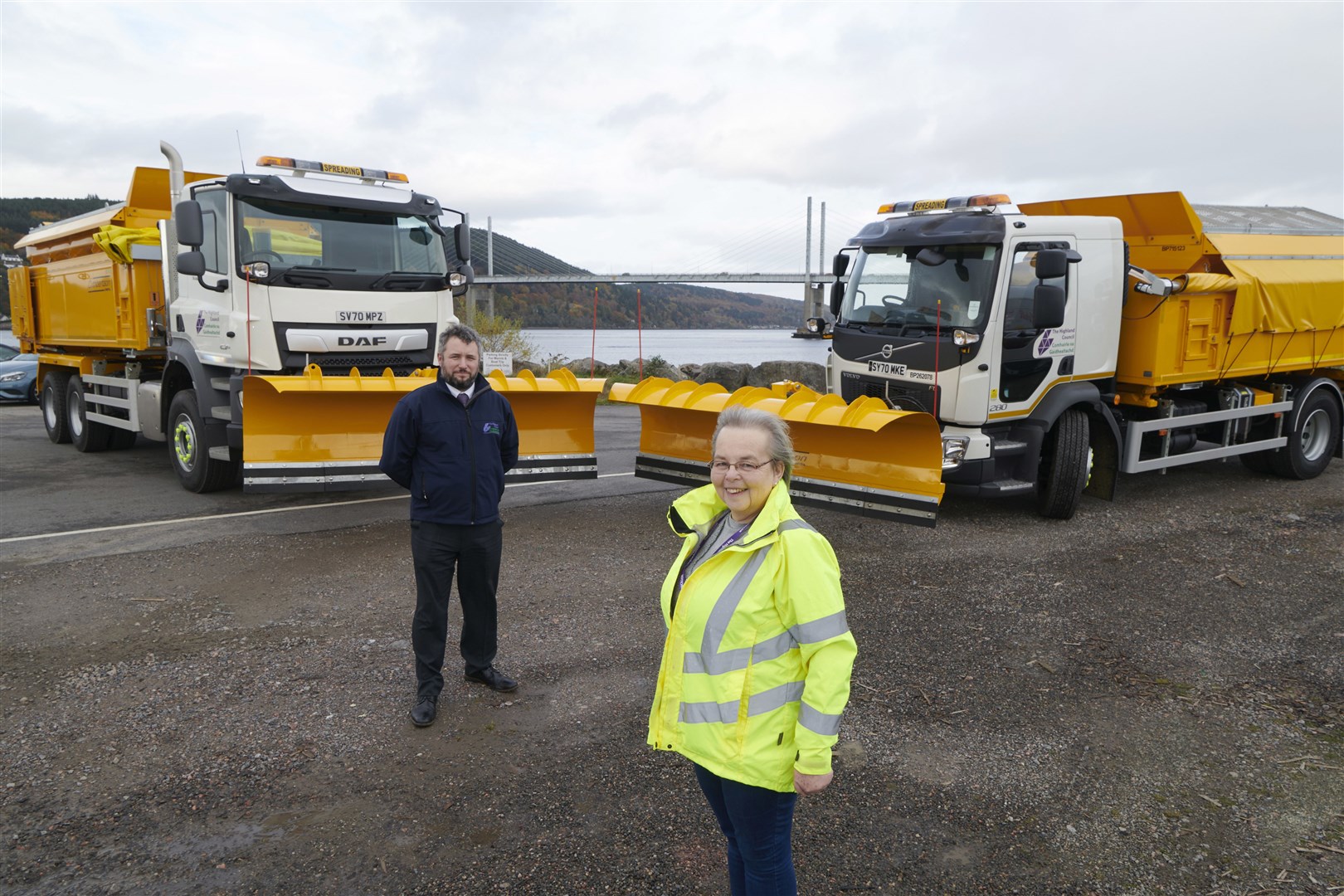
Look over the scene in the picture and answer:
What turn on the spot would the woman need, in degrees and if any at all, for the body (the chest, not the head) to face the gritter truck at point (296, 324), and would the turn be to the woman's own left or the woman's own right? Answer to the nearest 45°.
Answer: approximately 90° to the woman's own right

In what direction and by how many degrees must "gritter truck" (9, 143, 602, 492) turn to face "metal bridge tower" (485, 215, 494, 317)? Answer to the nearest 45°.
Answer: approximately 135° to its left

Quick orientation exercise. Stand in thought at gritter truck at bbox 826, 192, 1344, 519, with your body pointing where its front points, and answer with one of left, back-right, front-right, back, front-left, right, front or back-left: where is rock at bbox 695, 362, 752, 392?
right

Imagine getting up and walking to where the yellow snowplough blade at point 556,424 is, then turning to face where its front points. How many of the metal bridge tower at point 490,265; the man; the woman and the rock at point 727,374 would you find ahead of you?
2

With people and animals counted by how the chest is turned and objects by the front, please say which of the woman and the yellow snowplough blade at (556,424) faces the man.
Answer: the yellow snowplough blade

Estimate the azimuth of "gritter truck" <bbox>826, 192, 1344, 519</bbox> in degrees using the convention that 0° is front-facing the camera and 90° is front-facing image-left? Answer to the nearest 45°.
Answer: approximately 45°

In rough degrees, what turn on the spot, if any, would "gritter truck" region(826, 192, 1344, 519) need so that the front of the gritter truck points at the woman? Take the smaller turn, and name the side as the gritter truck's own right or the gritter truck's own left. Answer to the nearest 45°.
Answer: approximately 45° to the gritter truck's own left

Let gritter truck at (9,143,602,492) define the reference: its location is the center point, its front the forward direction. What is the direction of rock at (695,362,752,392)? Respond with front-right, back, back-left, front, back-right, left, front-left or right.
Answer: left
